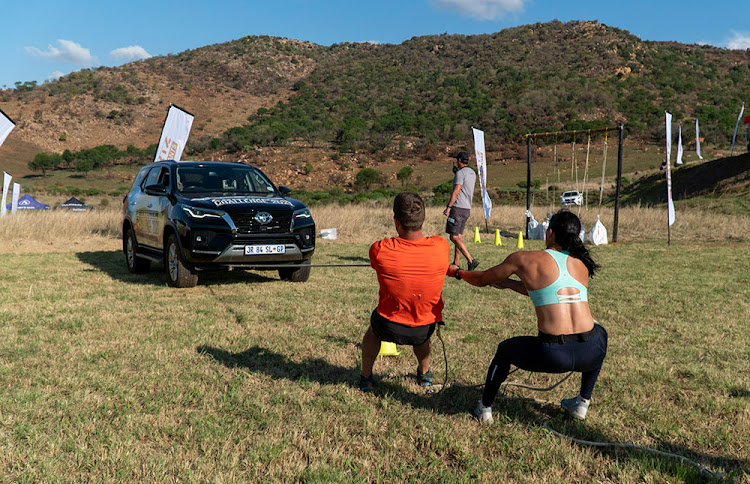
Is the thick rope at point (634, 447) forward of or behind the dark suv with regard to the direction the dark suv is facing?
forward

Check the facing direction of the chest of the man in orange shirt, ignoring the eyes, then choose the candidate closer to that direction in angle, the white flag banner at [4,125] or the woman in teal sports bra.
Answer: the white flag banner

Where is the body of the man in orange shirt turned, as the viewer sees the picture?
away from the camera

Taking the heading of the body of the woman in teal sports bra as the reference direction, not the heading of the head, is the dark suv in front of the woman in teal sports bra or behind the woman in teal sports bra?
in front

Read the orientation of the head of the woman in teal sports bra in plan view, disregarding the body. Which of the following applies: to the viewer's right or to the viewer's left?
to the viewer's left

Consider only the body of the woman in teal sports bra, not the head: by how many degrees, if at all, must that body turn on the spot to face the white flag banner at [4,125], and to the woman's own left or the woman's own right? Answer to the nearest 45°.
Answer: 0° — they already face it

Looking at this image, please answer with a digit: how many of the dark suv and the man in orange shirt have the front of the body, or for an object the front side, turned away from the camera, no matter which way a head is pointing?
1

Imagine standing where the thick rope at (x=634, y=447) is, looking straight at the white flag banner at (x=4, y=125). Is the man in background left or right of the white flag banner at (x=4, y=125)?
right

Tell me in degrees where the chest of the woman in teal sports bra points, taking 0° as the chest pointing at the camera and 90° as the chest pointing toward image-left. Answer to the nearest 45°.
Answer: approximately 135°

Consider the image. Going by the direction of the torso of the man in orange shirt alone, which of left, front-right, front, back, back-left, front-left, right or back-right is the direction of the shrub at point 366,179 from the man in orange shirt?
front

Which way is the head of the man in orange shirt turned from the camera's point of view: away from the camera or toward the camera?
away from the camera

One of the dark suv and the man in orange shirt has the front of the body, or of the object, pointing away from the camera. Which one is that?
the man in orange shirt

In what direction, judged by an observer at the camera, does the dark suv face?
facing the viewer and to the right of the viewer

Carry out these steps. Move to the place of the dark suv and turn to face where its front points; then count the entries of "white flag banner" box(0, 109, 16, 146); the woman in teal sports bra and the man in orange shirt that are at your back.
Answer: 1
